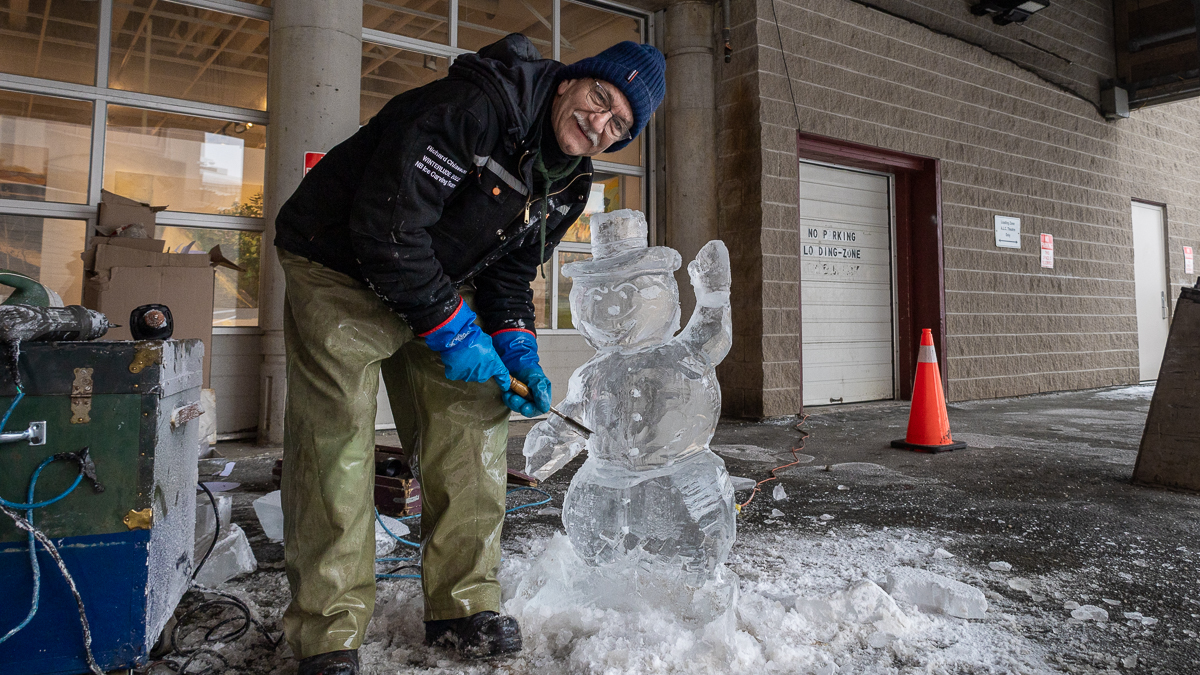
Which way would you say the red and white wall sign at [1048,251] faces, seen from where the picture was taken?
facing the viewer and to the right of the viewer

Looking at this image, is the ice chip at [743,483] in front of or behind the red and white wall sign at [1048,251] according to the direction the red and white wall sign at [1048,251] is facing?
in front

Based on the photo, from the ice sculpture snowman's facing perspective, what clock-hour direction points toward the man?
The man is roughly at 2 o'clock from the ice sculpture snowman.

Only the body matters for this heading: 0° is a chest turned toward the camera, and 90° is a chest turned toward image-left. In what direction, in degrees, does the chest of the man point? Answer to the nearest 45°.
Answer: approximately 315°

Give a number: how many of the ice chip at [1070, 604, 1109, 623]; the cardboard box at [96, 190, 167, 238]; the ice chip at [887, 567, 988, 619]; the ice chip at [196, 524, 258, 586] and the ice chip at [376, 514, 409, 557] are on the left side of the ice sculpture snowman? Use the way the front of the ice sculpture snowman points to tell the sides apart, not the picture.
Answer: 2

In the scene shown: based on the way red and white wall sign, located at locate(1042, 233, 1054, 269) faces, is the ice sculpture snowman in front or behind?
in front

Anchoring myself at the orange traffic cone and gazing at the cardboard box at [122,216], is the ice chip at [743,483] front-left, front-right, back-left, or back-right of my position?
front-left

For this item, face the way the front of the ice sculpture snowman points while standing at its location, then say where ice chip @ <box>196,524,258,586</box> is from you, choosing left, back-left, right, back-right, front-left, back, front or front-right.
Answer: right

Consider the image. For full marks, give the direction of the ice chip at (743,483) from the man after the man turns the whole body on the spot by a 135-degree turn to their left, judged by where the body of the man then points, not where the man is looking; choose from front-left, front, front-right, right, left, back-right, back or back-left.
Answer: front-right

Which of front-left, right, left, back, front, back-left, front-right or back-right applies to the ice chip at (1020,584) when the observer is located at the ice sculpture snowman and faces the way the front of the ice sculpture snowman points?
left

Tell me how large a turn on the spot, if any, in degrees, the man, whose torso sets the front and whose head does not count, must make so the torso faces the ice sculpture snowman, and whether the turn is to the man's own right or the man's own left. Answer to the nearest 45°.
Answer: approximately 45° to the man's own left

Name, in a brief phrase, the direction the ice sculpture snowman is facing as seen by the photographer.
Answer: facing the viewer

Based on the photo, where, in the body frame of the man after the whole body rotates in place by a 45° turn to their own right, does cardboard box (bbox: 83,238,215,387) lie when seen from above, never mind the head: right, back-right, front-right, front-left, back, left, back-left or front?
back-right

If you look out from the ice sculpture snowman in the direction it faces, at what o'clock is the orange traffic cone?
The orange traffic cone is roughly at 7 o'clock from the ice sculpture snowman.

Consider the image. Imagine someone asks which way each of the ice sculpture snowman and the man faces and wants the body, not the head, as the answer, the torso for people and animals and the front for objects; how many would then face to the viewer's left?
0

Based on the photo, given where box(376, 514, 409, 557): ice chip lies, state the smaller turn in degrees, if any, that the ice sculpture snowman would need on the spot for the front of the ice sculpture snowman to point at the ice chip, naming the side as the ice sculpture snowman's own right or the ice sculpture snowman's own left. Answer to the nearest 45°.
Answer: approximately 135° to the ice sculpture snowman's own right

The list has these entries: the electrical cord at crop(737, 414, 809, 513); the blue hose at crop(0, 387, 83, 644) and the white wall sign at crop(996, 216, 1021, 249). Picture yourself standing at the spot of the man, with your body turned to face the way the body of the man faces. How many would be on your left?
2
